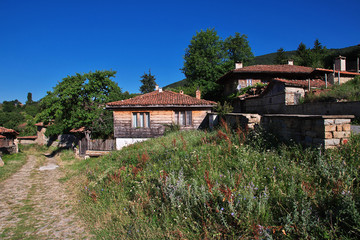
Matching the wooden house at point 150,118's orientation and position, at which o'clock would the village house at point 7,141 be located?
The village house is roughly at 4 o'clock from the wooden house.

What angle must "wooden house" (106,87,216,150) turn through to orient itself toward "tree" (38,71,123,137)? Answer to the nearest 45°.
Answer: approximately 135° to its right

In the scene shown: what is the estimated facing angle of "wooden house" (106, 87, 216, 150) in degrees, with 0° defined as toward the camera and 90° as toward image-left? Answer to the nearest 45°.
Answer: approximately 0°

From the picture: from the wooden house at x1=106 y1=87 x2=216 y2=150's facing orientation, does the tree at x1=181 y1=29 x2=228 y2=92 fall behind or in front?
behind

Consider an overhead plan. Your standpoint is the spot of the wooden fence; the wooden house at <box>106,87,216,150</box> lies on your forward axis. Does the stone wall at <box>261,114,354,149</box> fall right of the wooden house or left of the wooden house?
right

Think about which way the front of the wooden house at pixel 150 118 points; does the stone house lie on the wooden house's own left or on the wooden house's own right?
on the wooden house's own left

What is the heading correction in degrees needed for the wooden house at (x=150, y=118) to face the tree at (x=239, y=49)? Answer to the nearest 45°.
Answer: approximately 135° to its left
